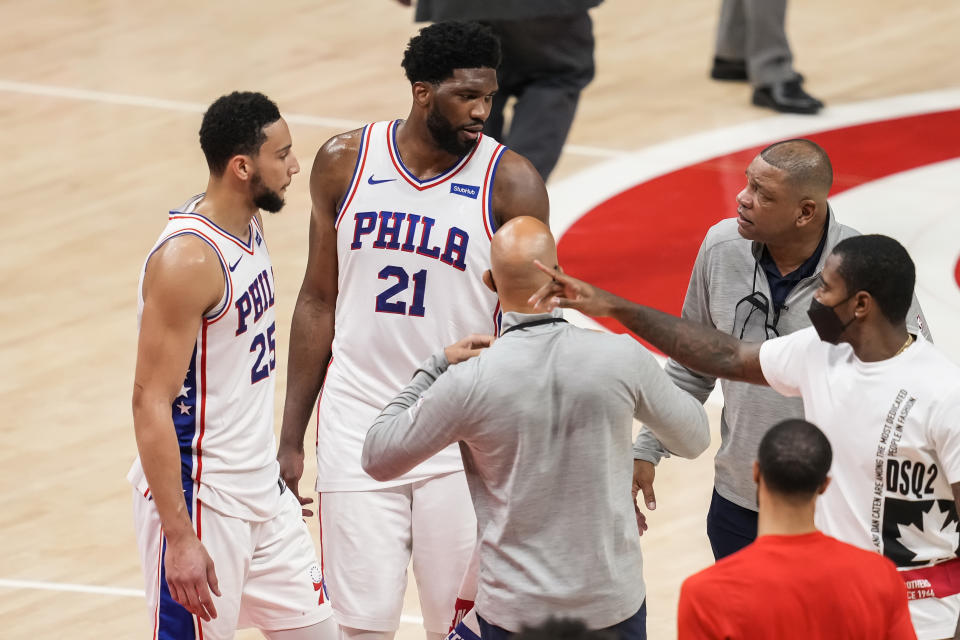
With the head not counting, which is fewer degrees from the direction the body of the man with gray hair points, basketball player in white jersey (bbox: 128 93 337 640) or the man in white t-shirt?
the basketball player in white jersey

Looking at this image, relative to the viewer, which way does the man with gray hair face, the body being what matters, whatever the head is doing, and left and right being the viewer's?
facing the viewer and to the left of the viewer

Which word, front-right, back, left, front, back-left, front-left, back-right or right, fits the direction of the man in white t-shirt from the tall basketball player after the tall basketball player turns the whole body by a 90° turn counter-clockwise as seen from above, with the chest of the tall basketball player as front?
front-right

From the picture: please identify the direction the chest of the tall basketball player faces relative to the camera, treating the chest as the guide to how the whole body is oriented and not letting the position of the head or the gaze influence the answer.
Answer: toward the camera

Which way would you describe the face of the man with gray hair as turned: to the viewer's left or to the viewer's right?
to the viewer's left

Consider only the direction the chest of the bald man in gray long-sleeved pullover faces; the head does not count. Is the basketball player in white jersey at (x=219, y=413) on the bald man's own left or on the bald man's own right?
on the bald man's own left

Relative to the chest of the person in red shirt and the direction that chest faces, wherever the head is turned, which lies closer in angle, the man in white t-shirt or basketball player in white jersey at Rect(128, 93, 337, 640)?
the man in white t-shirt

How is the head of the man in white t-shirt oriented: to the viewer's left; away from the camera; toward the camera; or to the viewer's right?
to the viewer's left

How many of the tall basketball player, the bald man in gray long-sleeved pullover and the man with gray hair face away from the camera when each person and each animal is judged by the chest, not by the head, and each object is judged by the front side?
1

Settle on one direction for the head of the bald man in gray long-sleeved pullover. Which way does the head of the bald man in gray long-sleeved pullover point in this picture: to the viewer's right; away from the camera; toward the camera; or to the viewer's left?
away from the camera

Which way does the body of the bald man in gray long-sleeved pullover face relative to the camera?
away from the camera

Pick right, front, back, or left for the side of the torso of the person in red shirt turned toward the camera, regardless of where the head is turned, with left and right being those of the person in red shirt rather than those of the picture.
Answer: back

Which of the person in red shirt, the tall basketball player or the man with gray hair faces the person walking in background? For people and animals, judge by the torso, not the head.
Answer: the person in red shirt

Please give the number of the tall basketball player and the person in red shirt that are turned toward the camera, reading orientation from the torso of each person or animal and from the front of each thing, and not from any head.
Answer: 1

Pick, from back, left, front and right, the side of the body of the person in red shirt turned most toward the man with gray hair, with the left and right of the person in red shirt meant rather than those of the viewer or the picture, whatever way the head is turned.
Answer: front

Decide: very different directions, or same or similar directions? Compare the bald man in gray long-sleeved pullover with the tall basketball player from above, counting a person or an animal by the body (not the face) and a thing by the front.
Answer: very different directions

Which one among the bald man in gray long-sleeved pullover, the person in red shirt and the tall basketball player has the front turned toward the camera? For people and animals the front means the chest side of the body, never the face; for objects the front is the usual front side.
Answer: the tall basketball player

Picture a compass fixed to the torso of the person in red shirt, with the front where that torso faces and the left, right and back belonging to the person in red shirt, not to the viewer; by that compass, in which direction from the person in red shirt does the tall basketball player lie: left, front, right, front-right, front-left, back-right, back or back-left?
front-left
